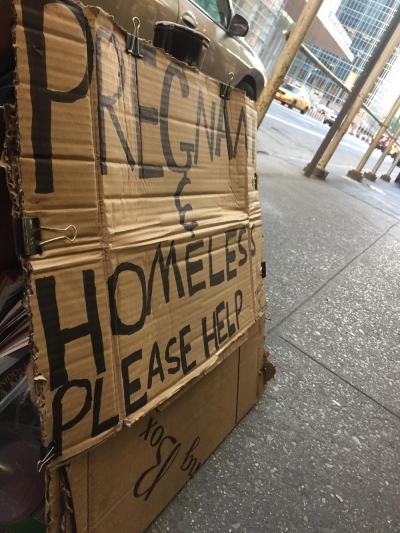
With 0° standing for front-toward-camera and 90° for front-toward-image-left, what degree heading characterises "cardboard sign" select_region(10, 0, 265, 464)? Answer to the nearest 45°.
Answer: approximately 315°

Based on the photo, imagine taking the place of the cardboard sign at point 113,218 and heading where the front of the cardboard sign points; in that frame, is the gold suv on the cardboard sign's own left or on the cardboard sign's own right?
on the cardboard sign's own left

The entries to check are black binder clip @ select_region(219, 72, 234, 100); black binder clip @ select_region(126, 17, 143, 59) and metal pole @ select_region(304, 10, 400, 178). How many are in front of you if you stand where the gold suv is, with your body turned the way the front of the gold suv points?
1

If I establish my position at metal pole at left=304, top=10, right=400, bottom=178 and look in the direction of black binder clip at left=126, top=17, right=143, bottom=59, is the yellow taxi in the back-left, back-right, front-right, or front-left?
back-right

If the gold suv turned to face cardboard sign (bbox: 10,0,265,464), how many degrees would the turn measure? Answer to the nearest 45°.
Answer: approximately 135° to its right

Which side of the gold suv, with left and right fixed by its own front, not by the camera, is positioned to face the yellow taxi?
front

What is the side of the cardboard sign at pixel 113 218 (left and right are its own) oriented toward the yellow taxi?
left

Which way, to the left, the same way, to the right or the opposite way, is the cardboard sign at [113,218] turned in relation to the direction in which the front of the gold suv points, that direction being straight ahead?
to the right

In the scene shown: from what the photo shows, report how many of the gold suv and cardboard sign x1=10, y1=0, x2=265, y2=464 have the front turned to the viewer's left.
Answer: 0

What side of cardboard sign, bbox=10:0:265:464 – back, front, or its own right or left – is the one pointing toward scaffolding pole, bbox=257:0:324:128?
left

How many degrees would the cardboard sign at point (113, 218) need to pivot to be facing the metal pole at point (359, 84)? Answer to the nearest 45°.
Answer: approximately 90° to its left
